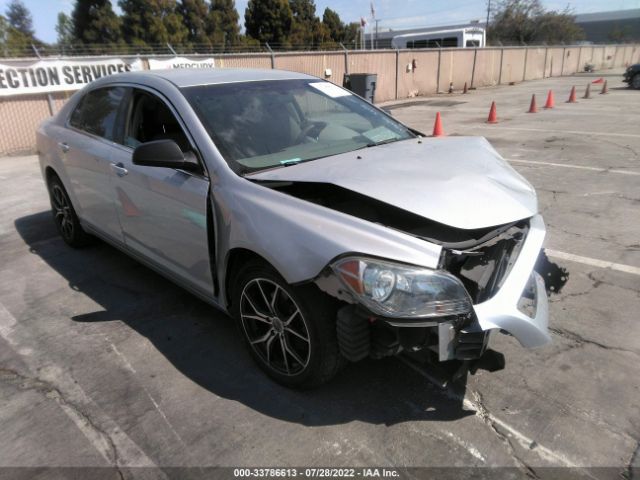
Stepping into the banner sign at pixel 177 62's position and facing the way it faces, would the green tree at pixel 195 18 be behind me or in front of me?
behind

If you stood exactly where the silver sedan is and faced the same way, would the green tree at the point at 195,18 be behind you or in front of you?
behind

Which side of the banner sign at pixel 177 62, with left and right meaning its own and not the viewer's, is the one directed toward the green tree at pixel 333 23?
back

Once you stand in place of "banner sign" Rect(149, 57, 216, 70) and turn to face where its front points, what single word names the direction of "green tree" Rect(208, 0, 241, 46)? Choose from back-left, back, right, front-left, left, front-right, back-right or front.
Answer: back

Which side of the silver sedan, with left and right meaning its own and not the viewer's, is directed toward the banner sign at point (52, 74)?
back

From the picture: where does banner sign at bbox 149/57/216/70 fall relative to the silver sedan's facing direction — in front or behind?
behind

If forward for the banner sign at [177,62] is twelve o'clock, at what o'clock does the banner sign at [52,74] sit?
the banner sign at [52,74] is roughly at 2 o'clock from the banner sign at [177,62].

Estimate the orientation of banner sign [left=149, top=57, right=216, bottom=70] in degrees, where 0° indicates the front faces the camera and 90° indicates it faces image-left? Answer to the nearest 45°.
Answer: approximately 0°

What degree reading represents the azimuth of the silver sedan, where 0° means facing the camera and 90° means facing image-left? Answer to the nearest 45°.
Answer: approximately 315°

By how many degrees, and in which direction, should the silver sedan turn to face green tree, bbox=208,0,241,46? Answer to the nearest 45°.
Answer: approximately 135° to its left
